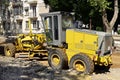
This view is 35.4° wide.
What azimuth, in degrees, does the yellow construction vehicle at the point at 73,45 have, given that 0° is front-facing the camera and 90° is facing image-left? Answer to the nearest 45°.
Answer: approximately 135°
